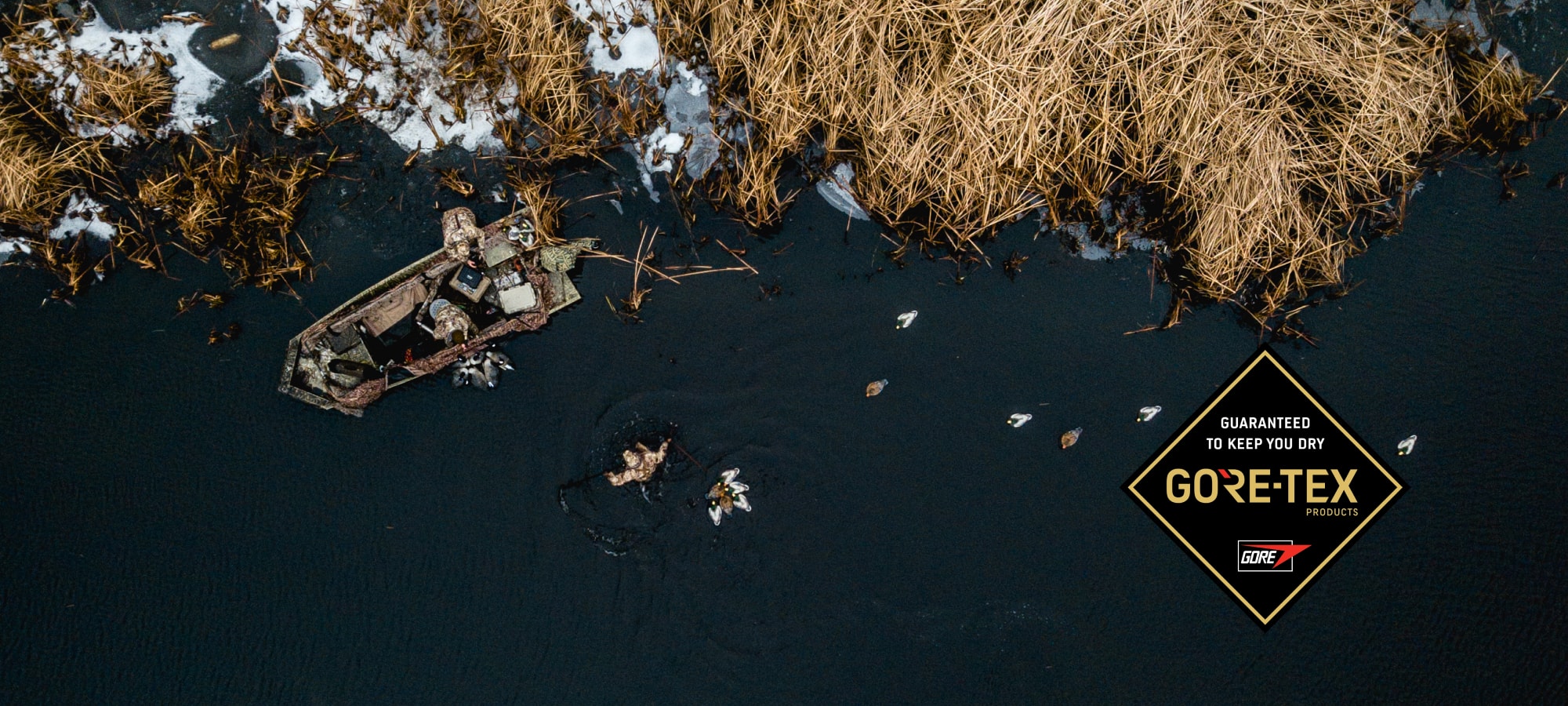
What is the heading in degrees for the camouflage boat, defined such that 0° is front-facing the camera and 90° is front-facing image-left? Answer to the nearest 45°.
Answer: approximately 45°
